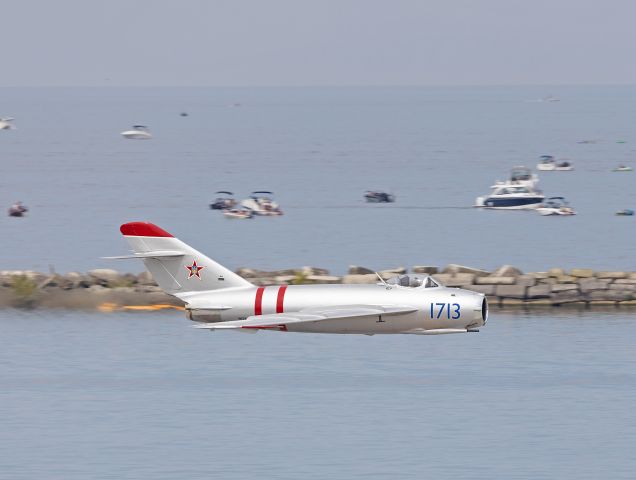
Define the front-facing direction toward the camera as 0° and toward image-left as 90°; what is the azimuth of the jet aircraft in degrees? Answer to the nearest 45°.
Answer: approximately 270°
